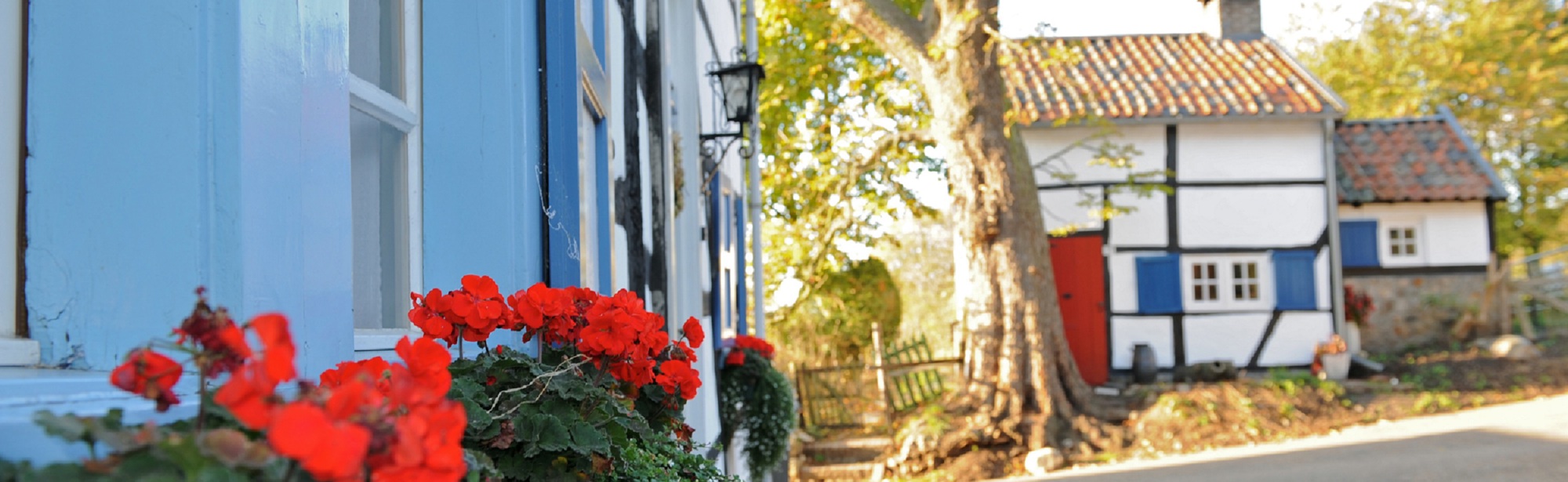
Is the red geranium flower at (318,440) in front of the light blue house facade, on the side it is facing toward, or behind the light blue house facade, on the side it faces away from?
in front

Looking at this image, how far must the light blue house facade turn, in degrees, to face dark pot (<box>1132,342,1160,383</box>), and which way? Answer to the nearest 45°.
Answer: approximately 90° to its left

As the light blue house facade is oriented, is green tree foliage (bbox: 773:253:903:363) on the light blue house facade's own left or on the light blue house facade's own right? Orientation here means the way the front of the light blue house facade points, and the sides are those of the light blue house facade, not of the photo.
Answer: on the light blue house facade's own left

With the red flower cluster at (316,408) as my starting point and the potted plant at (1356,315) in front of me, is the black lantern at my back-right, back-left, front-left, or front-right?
front-left

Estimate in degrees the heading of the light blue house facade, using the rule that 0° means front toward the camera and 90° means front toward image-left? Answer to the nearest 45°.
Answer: approximately 315°

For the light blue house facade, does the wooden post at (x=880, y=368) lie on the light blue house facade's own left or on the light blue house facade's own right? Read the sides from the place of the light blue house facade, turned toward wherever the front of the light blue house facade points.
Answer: on the light blue house facade's own left

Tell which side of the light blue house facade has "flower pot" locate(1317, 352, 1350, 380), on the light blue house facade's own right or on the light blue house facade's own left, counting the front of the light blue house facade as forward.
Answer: on the light blue house facade's own left
